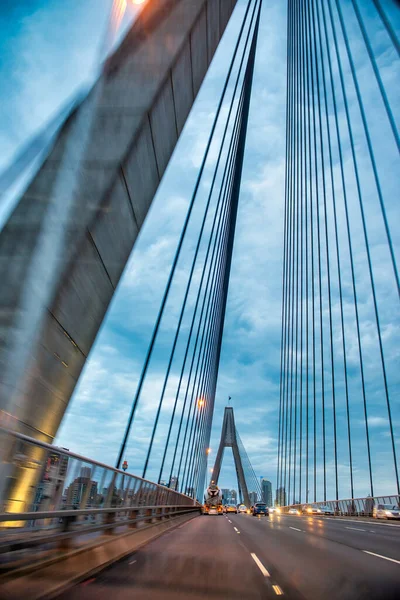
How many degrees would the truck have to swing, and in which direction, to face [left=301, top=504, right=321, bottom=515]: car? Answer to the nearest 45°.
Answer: approximately 135° to its right

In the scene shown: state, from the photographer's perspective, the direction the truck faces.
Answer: facing away from the viewer

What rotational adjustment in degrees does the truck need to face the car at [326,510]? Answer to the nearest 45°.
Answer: approximately 135° to its right
